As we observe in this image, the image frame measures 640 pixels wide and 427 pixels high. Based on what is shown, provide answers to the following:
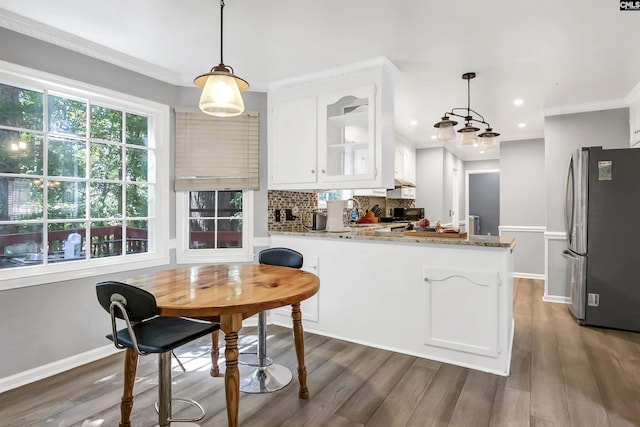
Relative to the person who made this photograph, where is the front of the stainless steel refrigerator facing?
facing to the left of the viewer

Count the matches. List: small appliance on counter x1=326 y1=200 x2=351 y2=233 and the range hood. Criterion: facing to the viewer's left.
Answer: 0

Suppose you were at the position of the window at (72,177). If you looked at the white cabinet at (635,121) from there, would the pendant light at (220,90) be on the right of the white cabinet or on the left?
right

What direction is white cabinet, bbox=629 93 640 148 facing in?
to the viewer's left
